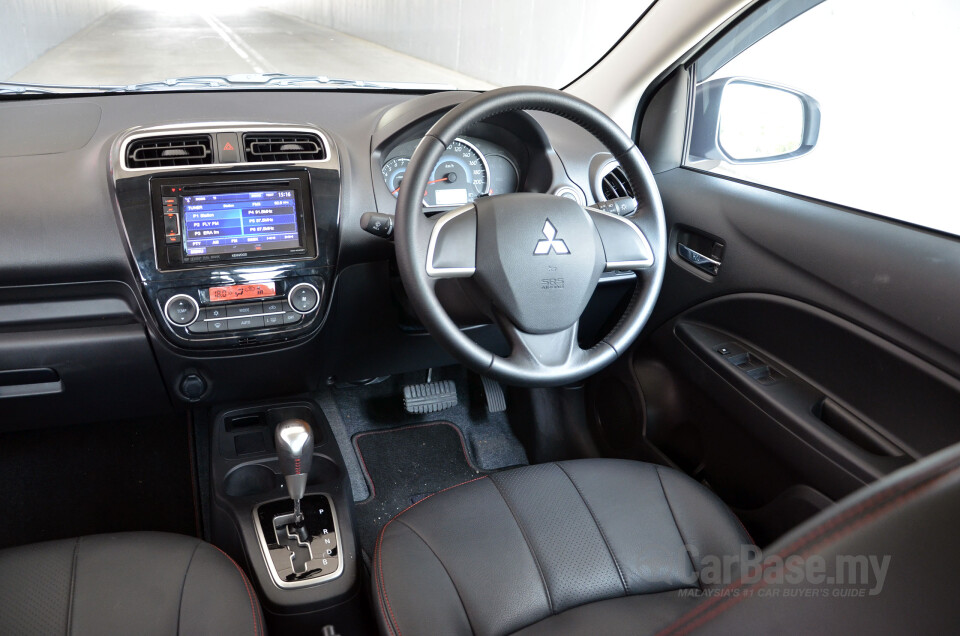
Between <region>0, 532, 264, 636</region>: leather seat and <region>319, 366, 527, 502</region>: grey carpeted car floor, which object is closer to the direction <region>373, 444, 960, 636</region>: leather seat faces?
the grey carpeted car floor

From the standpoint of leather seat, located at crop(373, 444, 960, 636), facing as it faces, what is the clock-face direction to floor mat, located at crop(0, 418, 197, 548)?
The floor mat is roughly at 11 o'clock from the leather seat.

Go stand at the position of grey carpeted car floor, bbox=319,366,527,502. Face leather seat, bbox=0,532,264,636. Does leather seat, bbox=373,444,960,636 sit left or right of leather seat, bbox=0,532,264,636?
left

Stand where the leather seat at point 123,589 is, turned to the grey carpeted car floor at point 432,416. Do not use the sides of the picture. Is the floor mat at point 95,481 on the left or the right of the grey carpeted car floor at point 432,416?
left

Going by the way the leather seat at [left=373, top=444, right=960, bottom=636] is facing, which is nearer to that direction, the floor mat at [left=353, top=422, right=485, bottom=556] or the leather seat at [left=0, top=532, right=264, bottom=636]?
the floor mat

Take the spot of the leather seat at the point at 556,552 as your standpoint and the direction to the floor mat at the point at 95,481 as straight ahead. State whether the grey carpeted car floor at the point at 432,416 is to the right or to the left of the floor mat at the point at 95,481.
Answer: right

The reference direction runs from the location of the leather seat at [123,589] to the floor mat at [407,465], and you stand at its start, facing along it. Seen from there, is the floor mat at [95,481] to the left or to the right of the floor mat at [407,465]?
left

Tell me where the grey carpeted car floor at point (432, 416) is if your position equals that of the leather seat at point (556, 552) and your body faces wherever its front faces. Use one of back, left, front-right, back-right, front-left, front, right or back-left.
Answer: front

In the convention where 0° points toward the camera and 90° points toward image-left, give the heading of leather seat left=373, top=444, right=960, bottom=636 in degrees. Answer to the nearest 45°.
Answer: approximately 135°

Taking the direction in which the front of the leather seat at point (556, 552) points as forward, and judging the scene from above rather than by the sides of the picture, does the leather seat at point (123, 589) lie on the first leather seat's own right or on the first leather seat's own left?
on the first leather seat's own left

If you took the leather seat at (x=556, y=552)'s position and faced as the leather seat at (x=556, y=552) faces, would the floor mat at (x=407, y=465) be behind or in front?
in front
